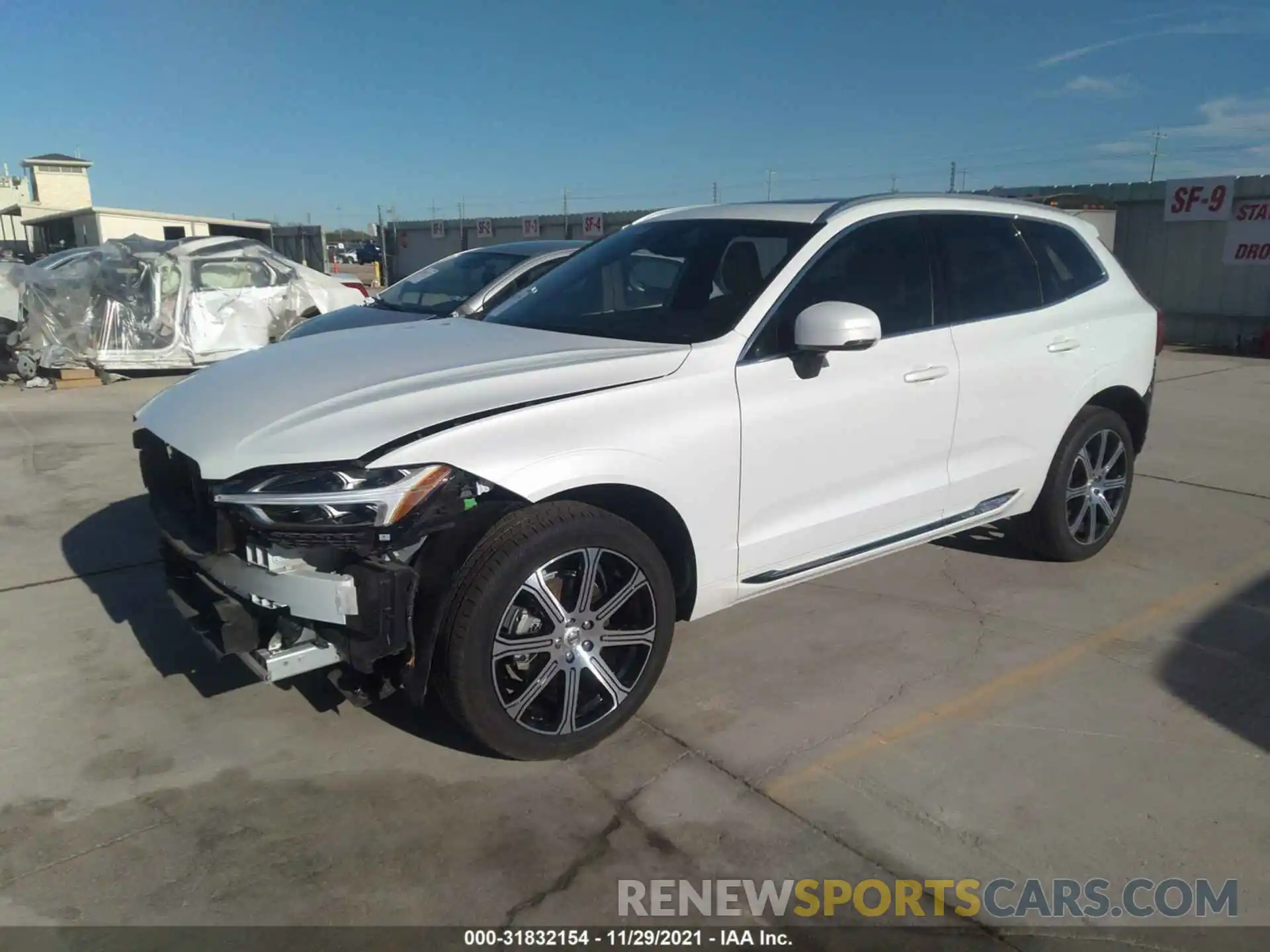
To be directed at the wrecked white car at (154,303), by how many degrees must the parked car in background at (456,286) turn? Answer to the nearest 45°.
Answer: approximately 90° to its right

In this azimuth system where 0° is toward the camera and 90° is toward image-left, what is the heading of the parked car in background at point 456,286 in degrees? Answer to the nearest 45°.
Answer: approximately 45°

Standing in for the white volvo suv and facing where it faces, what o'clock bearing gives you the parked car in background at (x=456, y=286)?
The parked car in background is roughly at 4 o'clock from the white volvo suv.

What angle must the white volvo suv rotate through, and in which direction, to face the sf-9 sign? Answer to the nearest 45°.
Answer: approximately 180°

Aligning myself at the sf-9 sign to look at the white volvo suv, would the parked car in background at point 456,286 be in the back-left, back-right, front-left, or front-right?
front-right

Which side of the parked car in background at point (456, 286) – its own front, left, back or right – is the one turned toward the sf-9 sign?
back

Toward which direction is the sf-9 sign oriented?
toward the camera

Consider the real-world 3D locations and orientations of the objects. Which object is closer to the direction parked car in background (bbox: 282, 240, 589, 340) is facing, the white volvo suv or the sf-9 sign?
the white volvo suv

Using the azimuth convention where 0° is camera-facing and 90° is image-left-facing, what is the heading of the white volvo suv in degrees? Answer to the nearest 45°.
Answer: approximately 45°

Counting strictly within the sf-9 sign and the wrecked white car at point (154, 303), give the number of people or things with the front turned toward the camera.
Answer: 1
